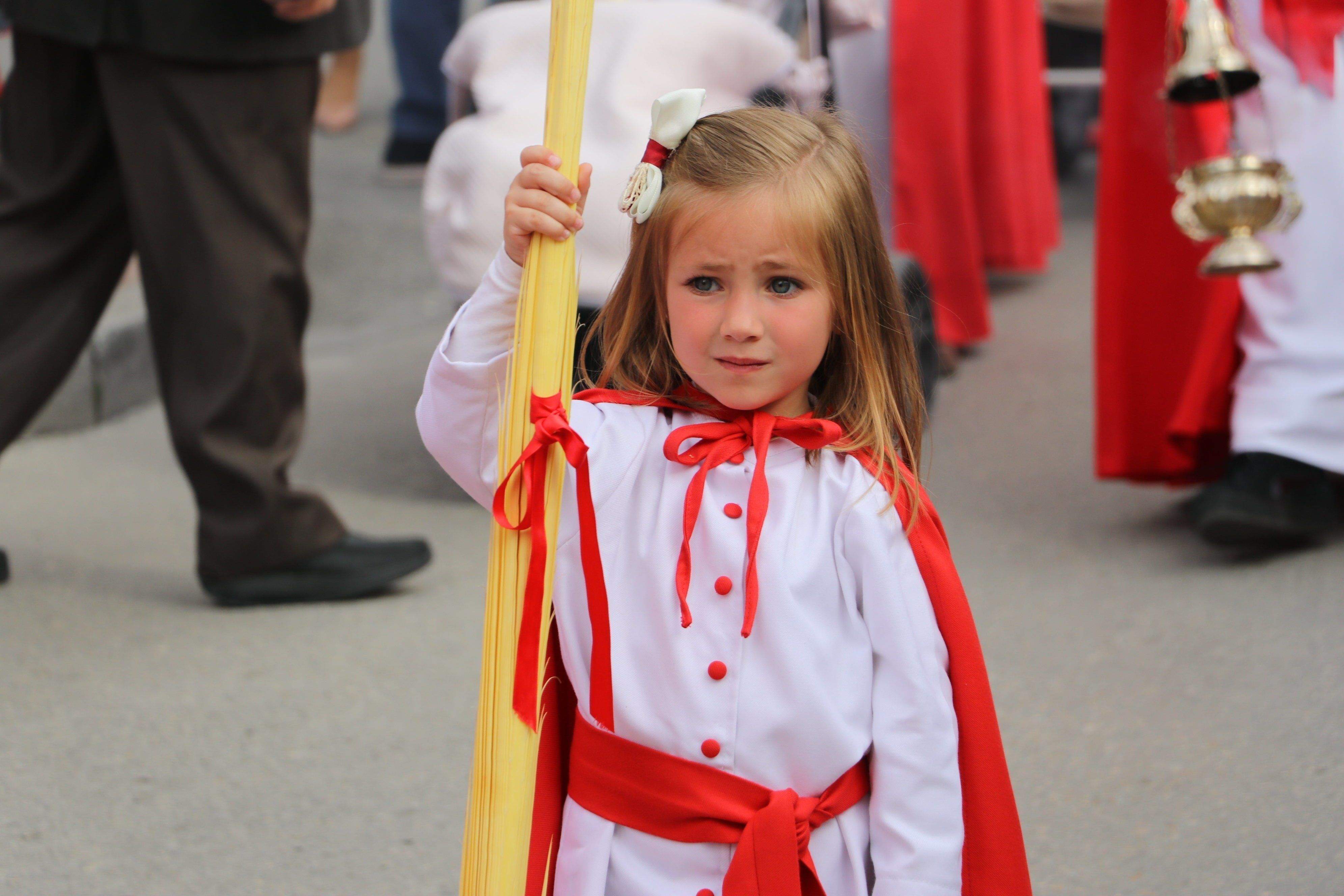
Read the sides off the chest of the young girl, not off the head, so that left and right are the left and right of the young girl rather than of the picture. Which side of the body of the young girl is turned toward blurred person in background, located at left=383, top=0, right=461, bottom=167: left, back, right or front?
back

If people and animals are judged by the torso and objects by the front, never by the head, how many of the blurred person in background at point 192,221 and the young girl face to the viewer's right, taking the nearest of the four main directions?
1

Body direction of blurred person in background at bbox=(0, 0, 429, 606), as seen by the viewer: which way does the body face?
to the viewer's right

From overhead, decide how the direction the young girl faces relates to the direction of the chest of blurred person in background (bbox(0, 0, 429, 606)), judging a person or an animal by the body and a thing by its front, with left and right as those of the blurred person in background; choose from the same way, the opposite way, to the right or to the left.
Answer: to the right

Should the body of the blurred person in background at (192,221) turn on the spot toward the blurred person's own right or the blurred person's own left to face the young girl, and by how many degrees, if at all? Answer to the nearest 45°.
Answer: approximately 90° to the blurred person's own right

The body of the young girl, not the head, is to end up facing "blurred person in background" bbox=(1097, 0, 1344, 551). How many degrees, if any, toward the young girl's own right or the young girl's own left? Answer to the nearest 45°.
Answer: approximately 135° to the young girl's own left

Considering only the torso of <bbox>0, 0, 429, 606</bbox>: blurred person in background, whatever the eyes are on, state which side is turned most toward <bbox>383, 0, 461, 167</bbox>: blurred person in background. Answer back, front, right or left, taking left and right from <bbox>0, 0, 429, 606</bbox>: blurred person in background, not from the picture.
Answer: left

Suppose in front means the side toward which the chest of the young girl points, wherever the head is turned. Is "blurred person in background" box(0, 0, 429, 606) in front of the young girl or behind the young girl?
behind

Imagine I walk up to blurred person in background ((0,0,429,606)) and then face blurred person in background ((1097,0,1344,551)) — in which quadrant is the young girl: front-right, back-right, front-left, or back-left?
front-right

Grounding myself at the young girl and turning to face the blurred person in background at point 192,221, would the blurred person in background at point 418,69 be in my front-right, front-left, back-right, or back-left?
front-right

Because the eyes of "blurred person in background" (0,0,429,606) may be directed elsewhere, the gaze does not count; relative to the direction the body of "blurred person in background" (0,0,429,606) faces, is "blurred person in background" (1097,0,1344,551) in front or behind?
in front

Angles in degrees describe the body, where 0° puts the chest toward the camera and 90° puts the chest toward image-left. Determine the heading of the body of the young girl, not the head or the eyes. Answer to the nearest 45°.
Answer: approximately 0°

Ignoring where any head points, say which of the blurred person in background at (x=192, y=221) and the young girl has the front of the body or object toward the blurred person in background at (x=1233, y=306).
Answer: the blurred person in background at (x=192, y=221)
